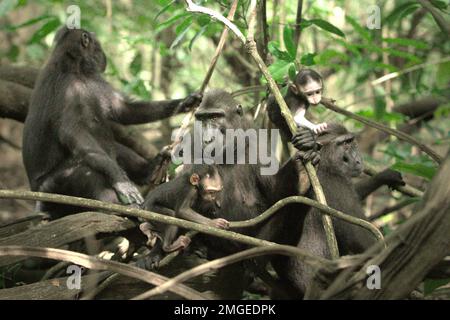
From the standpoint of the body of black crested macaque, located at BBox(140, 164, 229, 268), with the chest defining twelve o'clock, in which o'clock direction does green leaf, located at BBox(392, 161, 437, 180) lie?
The green leaf is roughly at 12 o'clock from the black crested macaque.

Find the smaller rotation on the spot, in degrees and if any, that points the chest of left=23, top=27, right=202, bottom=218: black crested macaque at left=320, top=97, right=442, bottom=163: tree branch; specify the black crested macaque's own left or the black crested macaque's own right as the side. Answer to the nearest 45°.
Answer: approximately 45° to the black crested macaque's own right

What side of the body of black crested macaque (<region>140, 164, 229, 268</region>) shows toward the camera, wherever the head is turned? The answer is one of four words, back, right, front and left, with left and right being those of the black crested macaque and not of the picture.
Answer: right

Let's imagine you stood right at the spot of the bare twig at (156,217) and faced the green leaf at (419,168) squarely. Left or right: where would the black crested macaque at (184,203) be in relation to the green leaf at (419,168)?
left

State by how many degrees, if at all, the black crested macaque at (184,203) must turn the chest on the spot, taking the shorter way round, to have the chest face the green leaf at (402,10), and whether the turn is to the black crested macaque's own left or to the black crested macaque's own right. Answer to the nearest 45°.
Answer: approximately 45° to the black crested macaque's own left

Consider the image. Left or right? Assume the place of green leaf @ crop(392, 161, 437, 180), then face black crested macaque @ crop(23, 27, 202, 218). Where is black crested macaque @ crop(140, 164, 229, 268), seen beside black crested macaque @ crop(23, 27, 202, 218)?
left

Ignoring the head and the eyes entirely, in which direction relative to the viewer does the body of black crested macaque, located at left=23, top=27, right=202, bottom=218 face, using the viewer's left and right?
facing to the right of the viewer

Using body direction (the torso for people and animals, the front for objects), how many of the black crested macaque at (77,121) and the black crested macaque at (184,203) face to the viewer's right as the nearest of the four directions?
2
